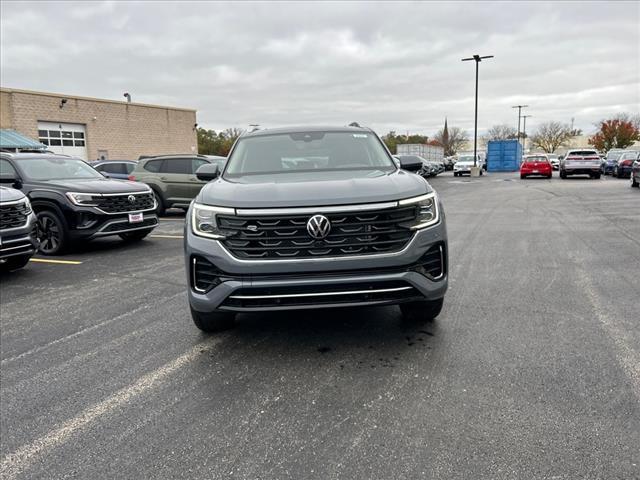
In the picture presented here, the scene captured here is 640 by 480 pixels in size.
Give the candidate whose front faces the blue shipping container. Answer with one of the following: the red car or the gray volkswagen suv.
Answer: the red car

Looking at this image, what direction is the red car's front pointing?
away from the camera

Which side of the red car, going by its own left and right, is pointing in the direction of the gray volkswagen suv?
back

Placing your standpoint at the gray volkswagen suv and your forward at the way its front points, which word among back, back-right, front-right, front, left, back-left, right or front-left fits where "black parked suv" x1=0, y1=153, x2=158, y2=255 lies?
back-right

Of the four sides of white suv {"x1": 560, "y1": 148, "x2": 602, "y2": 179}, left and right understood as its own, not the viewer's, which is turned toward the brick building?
left

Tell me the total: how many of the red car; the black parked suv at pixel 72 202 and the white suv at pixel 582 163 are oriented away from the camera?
2

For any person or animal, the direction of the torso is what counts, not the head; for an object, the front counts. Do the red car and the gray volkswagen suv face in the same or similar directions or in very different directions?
very different directions

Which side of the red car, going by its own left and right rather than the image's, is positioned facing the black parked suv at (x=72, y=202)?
back

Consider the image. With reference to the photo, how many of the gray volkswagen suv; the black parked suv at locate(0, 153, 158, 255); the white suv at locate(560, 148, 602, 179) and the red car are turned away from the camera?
2

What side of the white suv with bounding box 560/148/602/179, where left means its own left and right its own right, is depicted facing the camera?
back

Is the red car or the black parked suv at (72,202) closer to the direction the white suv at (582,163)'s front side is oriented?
the red car

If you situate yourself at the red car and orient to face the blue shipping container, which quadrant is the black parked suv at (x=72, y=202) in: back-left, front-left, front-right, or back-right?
back-left

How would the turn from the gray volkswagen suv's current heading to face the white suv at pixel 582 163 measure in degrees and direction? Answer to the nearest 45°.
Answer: approximately 135° to its left

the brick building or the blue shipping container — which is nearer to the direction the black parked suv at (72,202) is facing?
the blue shipping container

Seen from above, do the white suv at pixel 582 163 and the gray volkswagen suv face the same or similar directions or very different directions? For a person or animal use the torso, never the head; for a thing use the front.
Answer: very different directions
